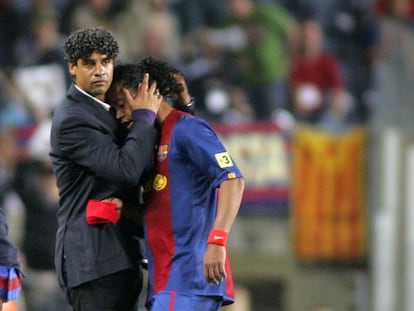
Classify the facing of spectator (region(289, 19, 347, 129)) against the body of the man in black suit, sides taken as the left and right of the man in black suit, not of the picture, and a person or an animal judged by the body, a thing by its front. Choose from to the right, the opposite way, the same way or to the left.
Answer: to the right

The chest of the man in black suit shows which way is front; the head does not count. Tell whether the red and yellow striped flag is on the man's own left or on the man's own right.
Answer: on the man's own left

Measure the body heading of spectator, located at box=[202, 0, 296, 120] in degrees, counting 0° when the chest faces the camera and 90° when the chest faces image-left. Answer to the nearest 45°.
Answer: approximately 45°

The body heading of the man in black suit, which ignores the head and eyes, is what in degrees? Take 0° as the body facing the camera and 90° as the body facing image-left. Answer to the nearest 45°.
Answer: approximately 270°

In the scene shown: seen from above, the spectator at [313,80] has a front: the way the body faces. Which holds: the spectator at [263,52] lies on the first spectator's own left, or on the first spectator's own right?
on the first spectator's own right

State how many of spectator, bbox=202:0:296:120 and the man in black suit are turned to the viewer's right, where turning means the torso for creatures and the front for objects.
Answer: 1

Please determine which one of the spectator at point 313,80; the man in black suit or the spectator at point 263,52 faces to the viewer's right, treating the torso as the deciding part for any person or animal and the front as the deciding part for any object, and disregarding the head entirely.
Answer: the man in black suit

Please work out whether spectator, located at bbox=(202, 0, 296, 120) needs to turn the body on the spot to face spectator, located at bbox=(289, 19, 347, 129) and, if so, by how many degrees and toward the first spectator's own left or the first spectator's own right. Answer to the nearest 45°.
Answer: approximately 135° to the first spectator's own left

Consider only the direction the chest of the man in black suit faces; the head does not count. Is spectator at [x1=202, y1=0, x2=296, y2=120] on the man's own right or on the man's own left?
on the man's own left

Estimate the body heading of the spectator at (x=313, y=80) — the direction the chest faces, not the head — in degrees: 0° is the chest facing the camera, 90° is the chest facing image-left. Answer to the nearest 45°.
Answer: approximately 0°
